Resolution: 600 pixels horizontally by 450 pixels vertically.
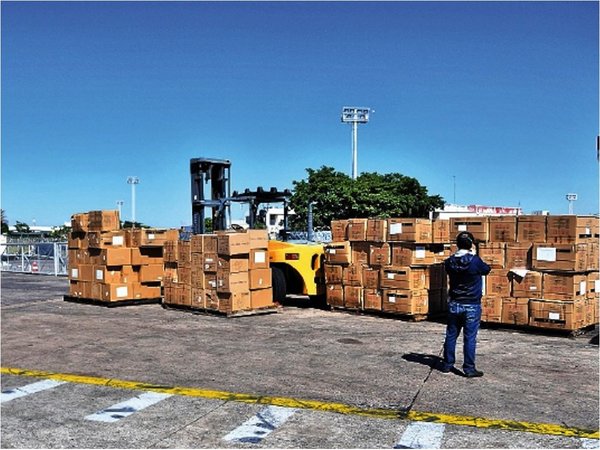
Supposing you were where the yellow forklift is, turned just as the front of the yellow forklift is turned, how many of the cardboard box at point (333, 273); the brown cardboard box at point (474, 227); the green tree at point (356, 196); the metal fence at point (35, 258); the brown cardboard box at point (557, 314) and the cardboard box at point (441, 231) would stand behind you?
4

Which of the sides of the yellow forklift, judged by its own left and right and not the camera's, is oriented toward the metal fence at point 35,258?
front

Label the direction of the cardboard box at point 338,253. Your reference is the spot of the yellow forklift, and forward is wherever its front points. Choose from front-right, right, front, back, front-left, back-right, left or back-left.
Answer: back

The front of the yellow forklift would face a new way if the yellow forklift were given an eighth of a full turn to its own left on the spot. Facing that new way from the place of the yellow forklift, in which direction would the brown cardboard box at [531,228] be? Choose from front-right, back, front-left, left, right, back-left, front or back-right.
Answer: back-left

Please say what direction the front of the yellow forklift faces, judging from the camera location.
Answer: facing away from the viewer and to the left of the viewer

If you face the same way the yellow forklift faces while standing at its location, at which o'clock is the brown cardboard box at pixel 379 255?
The brown cardboard box is roughly at 6 o'clock from the yellow forklift.

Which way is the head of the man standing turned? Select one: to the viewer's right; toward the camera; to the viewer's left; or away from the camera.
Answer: away from the camera

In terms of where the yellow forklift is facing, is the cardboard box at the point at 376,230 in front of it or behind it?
behind

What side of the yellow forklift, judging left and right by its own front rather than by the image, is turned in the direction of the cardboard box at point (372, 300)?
back

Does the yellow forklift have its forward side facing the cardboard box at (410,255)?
no

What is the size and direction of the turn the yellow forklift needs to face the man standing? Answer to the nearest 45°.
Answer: approximately 135° to its left

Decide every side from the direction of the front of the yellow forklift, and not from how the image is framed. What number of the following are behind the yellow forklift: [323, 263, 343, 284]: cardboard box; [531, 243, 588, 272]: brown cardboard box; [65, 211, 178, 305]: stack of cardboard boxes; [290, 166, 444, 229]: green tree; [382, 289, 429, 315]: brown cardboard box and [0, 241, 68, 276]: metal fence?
3

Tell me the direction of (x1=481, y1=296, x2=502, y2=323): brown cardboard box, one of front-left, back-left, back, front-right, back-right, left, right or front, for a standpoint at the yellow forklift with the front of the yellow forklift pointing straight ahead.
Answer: back

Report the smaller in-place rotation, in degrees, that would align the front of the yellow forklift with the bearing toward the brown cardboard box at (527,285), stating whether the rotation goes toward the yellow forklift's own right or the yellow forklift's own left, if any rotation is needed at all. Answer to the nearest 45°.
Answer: approximately 180°

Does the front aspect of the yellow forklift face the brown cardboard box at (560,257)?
no

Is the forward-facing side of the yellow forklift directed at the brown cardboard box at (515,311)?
no

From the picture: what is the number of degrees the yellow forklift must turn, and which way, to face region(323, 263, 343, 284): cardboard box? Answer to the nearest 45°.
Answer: approximately 180°

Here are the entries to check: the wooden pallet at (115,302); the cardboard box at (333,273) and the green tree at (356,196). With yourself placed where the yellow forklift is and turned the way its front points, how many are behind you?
1

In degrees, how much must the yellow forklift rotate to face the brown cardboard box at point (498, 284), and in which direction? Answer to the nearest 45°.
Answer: approximately 180°

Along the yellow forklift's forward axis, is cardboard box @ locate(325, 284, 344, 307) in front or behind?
behind

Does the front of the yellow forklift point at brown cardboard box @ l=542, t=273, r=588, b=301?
no

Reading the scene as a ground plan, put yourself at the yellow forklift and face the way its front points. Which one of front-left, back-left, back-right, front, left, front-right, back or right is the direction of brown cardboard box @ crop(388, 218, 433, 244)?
back

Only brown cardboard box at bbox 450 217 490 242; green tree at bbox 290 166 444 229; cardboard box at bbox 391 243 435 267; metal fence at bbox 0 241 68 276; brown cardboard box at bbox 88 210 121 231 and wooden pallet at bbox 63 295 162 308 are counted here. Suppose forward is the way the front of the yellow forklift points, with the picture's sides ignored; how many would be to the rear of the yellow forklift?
2

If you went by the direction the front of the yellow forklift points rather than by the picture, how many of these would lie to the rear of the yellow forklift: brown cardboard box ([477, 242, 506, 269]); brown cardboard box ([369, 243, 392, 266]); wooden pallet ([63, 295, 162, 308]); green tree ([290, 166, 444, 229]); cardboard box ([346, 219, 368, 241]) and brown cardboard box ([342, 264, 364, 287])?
4
